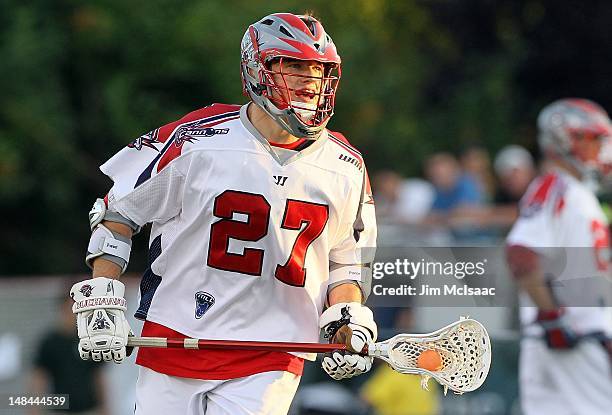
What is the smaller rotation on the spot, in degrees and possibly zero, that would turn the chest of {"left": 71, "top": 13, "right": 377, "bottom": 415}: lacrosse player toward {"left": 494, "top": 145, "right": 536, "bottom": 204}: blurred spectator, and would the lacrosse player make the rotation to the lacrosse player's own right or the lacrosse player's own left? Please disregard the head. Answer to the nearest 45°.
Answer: approximately 90° to the lacrosse player's own left

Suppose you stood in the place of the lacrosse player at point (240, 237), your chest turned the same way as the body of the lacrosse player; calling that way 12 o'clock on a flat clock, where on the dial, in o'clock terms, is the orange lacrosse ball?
The orange lacrosse ball is roughly at 10 o'clock from the lacrosse player.

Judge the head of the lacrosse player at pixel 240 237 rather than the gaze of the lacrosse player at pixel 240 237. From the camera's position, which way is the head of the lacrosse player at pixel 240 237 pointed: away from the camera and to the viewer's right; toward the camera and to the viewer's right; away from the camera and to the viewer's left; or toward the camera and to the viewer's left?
toward the camera and to the viewer's right

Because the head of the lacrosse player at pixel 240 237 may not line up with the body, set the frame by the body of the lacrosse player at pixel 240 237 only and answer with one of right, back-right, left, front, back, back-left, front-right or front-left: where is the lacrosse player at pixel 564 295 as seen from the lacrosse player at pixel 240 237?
left

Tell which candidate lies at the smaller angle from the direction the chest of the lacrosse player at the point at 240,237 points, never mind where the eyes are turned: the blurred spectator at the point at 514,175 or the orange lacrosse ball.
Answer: the orange lacrosse ball

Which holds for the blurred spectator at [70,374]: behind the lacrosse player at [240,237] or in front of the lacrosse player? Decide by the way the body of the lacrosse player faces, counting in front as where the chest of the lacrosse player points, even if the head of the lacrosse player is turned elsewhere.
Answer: behind

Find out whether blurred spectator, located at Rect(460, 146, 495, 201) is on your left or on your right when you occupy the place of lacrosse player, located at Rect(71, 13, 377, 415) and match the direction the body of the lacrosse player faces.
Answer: on your left
